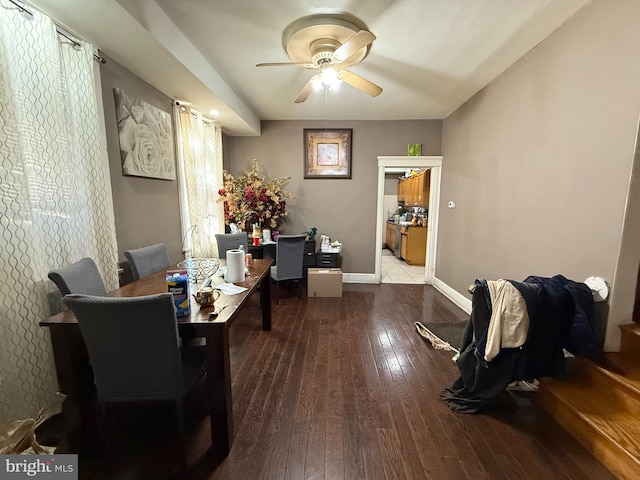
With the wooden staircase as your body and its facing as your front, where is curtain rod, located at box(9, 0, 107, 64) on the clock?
The curtain rod is roughly at 12 o'clock from the wooden staircase.

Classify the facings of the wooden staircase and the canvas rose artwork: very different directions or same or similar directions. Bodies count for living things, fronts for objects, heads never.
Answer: very different directions

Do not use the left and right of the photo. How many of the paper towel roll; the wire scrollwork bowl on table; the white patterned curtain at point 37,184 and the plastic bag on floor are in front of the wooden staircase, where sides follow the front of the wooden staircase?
4

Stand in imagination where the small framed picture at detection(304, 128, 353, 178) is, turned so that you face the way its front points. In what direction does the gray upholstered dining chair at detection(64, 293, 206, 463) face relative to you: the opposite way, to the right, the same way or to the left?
the opposite way

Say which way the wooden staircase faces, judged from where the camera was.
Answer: facing the viewer and to the left of the viewer

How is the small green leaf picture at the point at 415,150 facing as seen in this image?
toward the camera

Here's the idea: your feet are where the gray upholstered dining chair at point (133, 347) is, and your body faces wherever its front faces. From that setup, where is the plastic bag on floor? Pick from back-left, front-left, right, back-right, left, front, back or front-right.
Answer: left

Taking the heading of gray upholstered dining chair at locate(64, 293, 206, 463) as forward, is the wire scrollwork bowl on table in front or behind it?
in front

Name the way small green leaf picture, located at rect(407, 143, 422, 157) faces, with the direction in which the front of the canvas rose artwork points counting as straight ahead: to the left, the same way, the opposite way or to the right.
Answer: to the right

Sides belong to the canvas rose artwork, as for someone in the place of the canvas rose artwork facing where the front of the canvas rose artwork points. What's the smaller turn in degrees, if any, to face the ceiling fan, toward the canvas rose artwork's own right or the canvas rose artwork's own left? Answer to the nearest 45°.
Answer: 0° — it already faces it

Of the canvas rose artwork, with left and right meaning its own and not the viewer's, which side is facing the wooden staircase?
front

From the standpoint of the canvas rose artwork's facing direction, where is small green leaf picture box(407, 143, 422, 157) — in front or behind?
in front

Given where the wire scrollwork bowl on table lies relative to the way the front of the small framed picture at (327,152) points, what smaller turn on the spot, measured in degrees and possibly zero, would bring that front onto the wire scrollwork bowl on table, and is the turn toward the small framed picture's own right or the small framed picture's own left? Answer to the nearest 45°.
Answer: approximately 45° to the small framed picture's own right

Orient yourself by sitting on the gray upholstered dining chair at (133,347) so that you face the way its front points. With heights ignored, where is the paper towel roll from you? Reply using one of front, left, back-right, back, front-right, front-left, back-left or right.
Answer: front

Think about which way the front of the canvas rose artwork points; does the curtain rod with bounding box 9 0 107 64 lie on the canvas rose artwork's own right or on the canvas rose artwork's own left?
on the canvas rose artwork's own right

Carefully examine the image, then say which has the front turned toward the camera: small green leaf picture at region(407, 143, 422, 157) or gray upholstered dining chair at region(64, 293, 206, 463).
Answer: the small green leaf picture

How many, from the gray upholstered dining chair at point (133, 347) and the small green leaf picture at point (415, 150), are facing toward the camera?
1

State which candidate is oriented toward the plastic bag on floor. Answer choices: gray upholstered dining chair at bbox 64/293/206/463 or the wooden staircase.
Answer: the wooden staircase

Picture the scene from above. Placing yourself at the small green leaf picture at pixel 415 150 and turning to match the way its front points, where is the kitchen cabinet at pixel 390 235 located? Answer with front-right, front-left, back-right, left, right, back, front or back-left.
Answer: back

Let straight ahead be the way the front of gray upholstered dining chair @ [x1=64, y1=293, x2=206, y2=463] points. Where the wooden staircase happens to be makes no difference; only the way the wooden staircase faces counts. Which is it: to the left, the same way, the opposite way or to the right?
to the left
